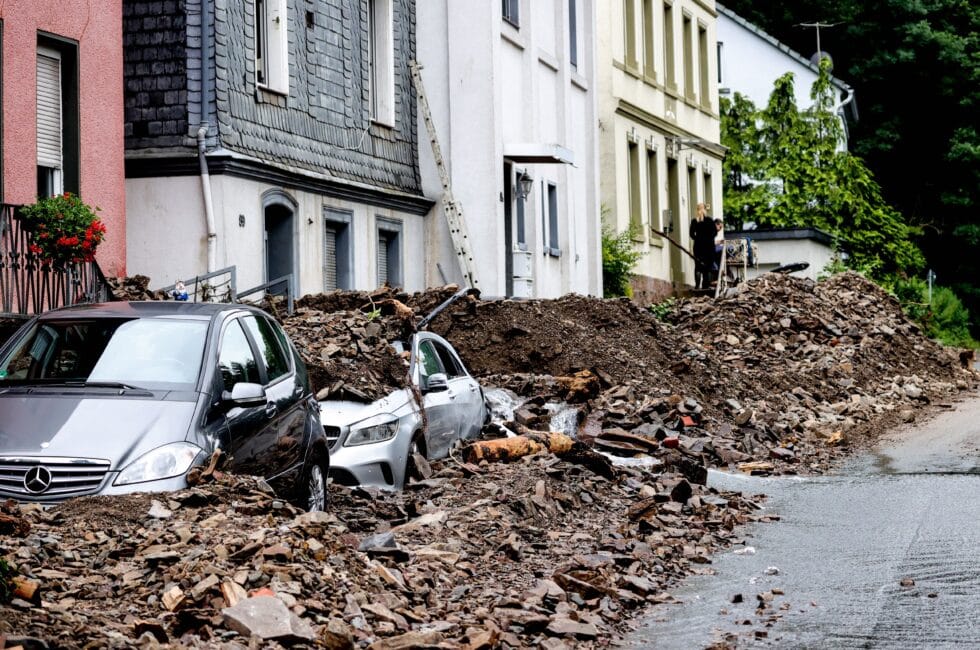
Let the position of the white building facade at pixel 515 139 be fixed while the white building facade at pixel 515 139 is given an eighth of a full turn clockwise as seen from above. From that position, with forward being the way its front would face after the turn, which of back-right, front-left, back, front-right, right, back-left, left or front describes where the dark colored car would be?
front

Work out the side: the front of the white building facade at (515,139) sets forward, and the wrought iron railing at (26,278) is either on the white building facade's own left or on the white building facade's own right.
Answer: on the white building facade's own right

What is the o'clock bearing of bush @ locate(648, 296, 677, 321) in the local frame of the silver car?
The bush is roughly at 5 o'clock from the silver car.

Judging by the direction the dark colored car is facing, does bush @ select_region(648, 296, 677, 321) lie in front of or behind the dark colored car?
behind

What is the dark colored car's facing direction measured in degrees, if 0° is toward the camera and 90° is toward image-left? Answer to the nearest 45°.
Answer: approximately 45°

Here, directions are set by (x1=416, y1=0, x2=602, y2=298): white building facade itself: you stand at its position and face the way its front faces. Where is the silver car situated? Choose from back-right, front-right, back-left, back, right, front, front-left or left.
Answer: front-right

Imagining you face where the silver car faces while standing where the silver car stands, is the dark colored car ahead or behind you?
ahead

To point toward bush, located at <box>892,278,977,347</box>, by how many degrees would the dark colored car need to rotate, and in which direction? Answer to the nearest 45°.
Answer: approximately 180°

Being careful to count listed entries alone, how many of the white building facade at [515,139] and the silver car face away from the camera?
0
